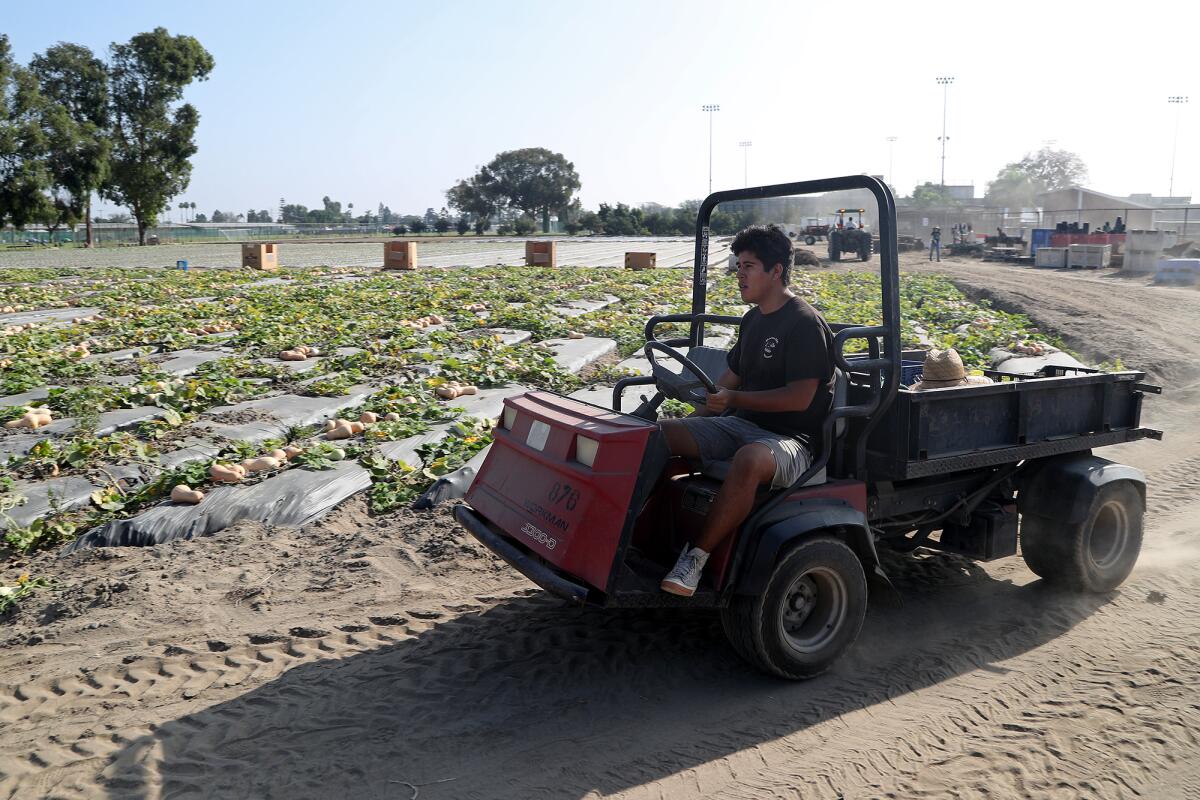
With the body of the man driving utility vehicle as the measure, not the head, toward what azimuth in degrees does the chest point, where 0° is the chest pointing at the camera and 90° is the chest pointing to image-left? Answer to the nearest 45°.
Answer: approximately 45°

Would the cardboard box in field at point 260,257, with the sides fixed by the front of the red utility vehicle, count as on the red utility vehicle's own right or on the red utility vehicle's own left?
on the red utility vehicle's own right

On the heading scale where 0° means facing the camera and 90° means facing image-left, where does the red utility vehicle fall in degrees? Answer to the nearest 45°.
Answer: approximately 45°

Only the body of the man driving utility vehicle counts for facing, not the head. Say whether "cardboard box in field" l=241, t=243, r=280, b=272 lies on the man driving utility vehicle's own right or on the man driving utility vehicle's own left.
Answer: on the man driving utility vehicle's own right

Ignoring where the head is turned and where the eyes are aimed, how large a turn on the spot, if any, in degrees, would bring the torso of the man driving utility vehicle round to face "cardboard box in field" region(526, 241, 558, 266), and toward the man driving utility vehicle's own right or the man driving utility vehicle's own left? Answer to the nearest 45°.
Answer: approximately 135° to the man driving utility vehicle's own right

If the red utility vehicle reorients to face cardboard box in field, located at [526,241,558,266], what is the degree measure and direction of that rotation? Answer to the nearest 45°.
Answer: approximately 135° to its right
